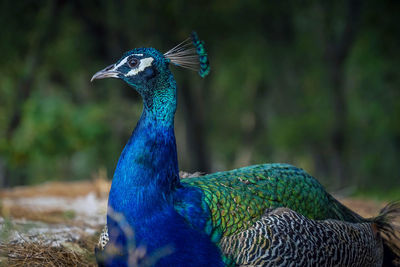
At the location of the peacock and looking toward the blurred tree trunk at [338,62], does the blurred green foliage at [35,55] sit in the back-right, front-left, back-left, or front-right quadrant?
front-left

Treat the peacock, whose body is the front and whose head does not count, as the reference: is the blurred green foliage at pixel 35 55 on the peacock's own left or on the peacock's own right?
on the peacock's own right

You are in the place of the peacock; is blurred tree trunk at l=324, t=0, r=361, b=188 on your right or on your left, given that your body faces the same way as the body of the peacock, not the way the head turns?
on your right

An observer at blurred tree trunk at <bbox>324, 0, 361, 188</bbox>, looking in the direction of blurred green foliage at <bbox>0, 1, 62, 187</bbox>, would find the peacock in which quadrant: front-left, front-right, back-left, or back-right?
front-left

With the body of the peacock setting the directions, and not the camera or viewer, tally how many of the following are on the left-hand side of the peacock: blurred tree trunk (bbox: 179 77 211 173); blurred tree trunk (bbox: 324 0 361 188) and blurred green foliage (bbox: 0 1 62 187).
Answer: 0

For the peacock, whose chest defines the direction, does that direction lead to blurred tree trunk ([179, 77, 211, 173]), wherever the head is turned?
no

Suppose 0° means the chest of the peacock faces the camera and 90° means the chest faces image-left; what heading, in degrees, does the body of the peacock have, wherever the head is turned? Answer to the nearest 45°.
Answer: approximately 90°
